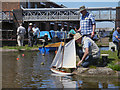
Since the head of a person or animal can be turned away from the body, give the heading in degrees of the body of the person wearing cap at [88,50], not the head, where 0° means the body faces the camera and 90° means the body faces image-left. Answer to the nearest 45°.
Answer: approximately 90°

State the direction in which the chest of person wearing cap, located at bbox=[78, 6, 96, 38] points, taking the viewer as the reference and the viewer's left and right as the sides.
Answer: facing the viewer and to the left of the viewer

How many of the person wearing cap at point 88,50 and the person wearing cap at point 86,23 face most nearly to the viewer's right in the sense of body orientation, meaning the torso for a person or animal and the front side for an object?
0

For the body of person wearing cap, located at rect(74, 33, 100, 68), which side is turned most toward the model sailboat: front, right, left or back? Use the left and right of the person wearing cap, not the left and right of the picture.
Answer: front
